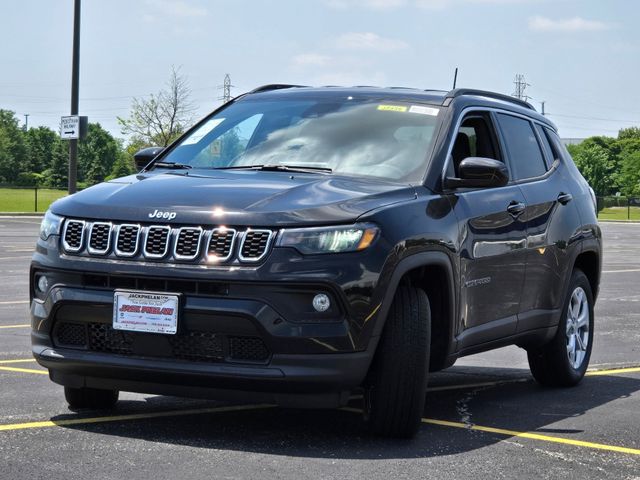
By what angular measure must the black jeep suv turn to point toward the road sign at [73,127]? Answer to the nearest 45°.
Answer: approximately 135° to its right

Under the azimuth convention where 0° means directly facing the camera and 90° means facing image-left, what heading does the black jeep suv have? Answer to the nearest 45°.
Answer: approximately 45°
